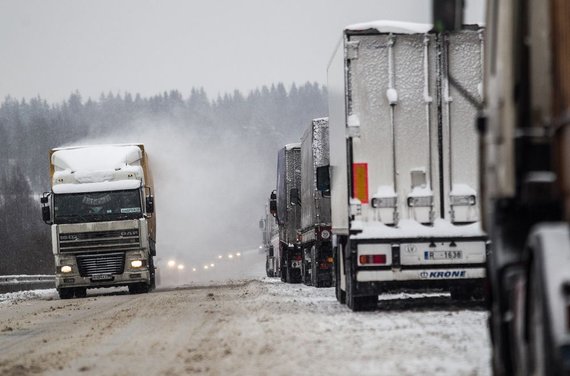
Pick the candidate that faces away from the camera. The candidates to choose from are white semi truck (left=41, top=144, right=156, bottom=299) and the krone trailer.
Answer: the krone trailer

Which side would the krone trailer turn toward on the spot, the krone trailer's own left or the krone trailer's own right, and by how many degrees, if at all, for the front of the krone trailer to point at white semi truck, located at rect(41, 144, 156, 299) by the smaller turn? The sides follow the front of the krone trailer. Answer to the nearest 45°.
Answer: approximately 45° to the krone trailer's own left

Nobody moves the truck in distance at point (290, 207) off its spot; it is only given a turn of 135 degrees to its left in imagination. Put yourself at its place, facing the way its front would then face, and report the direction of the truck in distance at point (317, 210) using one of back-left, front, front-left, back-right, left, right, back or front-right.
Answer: front-left

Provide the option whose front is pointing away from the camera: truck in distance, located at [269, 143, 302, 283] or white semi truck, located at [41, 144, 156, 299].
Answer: the truck in distance

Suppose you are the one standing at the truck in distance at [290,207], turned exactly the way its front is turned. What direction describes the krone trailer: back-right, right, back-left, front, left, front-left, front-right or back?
back

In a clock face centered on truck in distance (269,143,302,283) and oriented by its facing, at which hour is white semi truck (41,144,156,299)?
The white semi truck is roughly at 8 o'clock from the truck in distance.

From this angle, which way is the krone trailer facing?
away from the camera

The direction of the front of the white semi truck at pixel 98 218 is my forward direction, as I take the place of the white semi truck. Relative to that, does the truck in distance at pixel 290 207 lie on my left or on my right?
on my left

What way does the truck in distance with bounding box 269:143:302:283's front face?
away from the camera

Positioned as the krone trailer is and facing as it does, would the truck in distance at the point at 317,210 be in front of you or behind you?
in front

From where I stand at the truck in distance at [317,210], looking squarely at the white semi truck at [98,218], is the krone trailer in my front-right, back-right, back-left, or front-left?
back-left

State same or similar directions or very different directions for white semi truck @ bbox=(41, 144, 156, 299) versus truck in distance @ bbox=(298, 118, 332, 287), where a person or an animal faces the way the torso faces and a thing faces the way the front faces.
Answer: very different directions

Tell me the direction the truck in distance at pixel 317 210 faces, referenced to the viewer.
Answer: facing away from the viewer

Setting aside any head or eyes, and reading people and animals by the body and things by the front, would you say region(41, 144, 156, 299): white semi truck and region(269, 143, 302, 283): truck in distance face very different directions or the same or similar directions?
very different directions

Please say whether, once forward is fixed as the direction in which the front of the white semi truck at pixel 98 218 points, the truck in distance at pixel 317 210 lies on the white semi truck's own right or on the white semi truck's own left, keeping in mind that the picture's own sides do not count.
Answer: on the white semi truck's own left
